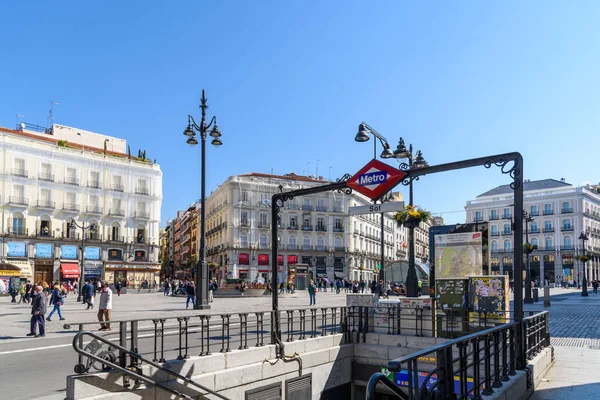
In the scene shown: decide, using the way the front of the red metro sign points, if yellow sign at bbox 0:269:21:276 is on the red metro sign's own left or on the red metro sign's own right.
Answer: on the red metro sign's own right

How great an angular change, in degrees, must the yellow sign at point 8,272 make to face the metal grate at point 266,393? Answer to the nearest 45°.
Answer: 0° — it already faces it

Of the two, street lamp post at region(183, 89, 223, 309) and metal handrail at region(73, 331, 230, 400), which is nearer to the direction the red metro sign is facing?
the metal handrail

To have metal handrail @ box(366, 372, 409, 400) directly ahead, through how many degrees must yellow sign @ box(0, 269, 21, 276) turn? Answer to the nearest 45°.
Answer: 0° — it already faces it

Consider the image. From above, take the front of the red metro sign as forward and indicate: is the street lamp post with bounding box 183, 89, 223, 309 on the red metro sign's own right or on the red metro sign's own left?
on the red metro sign's own right

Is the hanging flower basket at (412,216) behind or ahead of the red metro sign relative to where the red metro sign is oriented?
behind

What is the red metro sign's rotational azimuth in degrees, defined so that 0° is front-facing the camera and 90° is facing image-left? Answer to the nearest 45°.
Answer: approximately 45°

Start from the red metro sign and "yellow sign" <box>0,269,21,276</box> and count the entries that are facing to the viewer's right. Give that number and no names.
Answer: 0

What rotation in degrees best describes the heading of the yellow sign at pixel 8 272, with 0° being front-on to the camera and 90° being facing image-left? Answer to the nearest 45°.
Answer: approximately 0°
